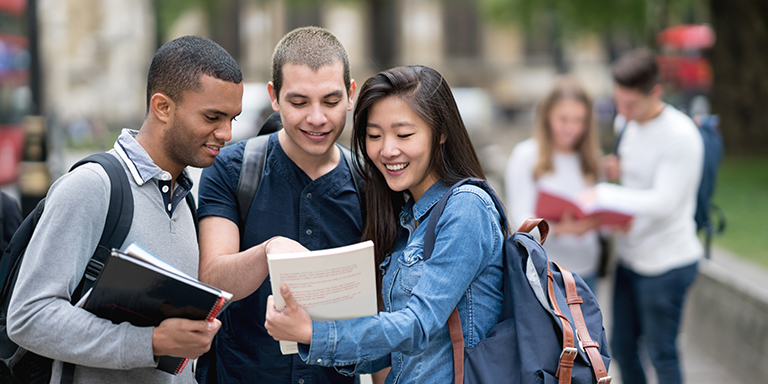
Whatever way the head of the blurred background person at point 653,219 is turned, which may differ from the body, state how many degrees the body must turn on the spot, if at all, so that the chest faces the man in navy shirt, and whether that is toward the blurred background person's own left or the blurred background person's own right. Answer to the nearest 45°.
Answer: approximately 45° to the blurred background person's own left

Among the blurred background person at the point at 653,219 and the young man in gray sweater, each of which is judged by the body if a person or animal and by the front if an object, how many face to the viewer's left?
1

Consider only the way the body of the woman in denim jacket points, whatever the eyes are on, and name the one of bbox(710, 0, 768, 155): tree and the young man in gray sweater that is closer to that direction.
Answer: the young man in gray sweater

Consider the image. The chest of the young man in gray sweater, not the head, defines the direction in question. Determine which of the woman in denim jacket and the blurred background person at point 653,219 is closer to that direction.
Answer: the woman in denim jacket

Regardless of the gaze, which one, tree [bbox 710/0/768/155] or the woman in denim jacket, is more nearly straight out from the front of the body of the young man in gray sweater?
the woman in denim jacket

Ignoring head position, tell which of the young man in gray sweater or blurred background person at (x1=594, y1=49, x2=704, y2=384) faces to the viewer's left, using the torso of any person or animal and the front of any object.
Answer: the blurred background person

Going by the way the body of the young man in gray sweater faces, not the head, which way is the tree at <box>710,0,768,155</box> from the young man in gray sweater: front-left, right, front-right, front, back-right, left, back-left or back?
left

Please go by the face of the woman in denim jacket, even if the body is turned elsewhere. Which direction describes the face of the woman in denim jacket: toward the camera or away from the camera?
toward the camera

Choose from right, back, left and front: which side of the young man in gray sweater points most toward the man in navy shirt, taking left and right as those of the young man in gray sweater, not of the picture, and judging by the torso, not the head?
left

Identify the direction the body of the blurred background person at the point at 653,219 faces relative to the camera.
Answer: to the viewer's left

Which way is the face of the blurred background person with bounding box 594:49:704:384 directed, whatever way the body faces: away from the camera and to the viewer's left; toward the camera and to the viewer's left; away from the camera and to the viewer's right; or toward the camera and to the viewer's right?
toward the camera and to the viewer's left

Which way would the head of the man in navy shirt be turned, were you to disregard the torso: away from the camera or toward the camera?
toward the camera

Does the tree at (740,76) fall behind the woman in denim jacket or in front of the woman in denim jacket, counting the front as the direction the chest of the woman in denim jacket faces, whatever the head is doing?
behind

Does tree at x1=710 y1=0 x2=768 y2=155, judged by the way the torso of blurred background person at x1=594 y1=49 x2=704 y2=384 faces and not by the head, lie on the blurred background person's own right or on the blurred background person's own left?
on the blurred background person's own right

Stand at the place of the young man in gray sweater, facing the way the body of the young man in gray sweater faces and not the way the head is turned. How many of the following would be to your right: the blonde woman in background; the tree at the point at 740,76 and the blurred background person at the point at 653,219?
0

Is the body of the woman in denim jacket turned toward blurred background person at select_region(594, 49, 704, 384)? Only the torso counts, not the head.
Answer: no

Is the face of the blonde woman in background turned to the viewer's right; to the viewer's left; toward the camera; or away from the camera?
toward the camera

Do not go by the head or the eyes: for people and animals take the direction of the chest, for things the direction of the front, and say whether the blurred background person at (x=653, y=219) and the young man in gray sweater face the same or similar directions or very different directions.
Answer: very different directions

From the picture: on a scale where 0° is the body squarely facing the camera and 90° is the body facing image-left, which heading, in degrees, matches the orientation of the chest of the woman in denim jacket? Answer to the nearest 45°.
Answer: approximately 45°

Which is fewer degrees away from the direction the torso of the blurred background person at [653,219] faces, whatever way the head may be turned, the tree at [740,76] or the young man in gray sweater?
the young man in gray sweater

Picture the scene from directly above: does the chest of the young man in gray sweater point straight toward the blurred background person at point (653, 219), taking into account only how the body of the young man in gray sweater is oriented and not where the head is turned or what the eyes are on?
no
